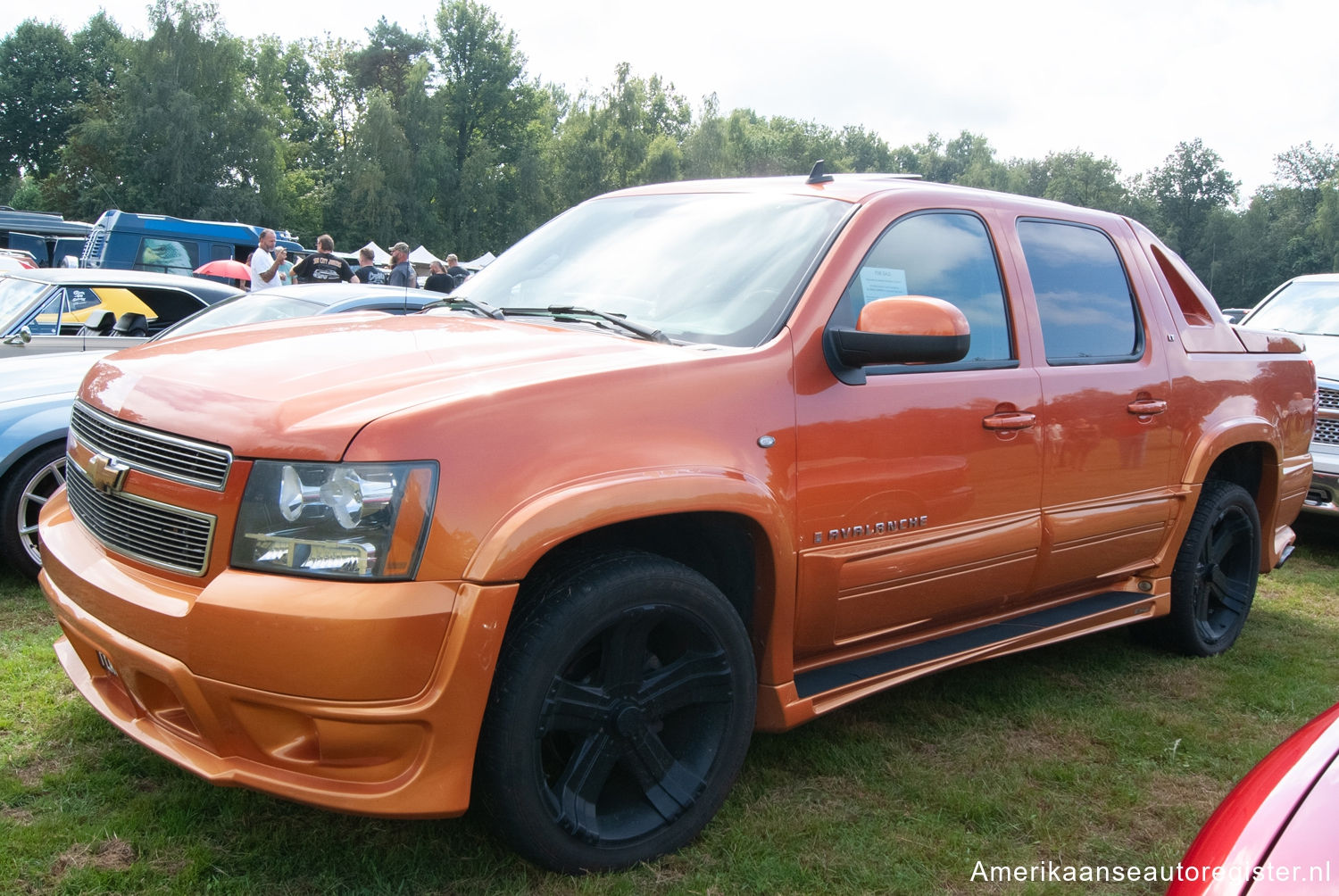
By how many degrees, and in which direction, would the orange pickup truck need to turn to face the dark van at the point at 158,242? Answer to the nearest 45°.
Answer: approximately 90° to its right

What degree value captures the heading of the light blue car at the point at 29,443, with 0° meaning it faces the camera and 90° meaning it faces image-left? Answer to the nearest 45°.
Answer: approximately 45°

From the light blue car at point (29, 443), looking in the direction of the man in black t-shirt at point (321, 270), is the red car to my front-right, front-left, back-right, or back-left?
back-right

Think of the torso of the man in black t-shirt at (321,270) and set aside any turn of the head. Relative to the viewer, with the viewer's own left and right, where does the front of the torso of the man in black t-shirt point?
facing away from the viewer

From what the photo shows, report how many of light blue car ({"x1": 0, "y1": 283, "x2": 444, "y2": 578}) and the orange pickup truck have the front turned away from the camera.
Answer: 0

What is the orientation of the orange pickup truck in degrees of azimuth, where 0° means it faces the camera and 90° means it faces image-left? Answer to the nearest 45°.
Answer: approximately 45°

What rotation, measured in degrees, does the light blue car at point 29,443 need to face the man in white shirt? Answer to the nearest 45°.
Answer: approximately 135° to its right

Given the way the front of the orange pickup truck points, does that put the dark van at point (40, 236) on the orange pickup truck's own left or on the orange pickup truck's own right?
on the orange pickup truck's own right

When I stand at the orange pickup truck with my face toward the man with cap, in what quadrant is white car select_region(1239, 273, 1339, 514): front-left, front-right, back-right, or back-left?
front-right
